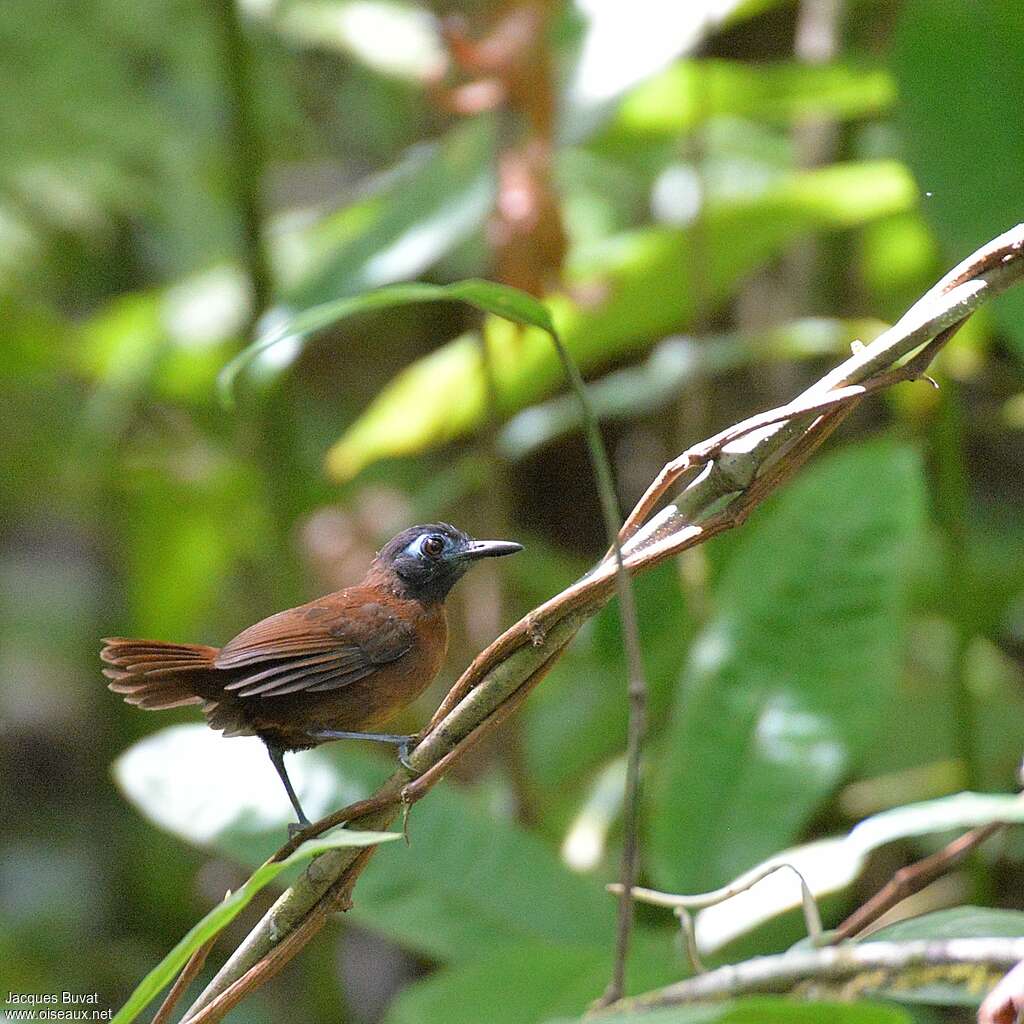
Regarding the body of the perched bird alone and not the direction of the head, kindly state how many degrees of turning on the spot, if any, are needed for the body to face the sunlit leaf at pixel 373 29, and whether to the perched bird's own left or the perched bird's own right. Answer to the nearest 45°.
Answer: approximately 90° to the perched bird's own left

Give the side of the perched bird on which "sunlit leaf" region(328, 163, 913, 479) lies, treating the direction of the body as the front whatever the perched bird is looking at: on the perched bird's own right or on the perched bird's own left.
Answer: on the perched bird's own left

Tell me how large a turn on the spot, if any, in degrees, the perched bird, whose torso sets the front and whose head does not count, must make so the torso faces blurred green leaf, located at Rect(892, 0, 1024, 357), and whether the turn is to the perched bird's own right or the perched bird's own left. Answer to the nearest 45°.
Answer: approximately 45° to the perched bird's own left

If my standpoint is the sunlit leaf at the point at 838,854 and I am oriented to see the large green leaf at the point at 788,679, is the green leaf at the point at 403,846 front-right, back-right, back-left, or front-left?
front-left

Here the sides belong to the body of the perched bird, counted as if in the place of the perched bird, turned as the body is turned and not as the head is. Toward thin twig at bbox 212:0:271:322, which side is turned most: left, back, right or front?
left

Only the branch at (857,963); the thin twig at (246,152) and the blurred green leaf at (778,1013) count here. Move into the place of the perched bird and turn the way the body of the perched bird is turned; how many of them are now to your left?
1

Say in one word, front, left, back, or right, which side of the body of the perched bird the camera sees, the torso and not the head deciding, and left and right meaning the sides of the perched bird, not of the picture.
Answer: right
